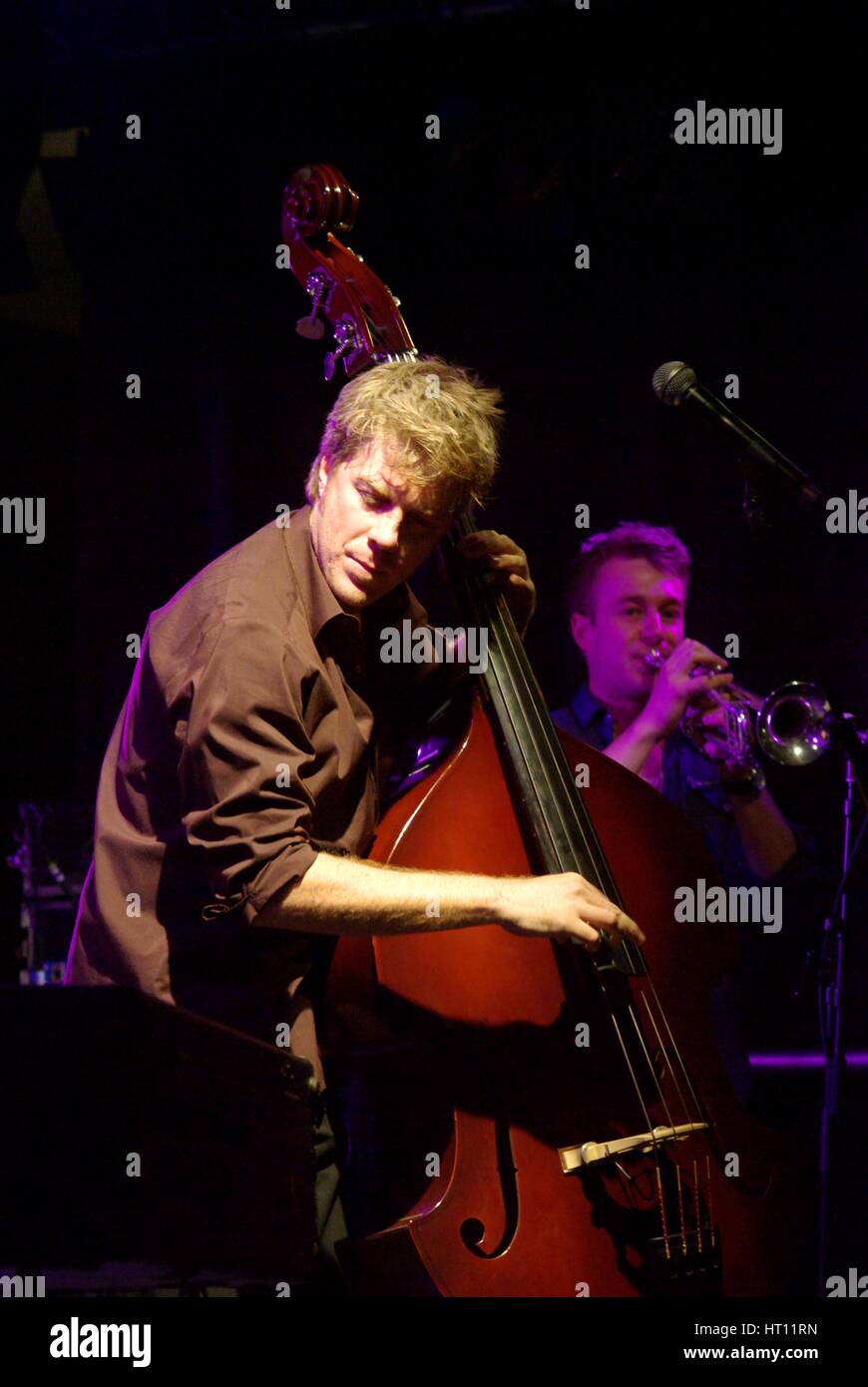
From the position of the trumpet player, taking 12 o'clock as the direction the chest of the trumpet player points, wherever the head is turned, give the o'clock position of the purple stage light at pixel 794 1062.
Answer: The purple stage light is roughly at 8 o'clock from the trumpet player.

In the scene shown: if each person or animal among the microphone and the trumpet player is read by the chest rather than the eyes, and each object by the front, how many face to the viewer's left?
1

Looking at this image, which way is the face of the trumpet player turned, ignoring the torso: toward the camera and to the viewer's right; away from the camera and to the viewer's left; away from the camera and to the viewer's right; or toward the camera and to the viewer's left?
toward the camera and to the viewer's right

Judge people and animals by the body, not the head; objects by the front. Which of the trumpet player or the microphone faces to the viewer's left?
the microphone

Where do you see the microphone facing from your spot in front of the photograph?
facing to the left of the viewer

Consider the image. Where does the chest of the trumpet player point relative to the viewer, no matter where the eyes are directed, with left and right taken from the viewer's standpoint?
facing the viewer and to the right of the viewer

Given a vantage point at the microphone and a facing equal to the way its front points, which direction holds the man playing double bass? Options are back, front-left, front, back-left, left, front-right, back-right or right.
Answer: front-left

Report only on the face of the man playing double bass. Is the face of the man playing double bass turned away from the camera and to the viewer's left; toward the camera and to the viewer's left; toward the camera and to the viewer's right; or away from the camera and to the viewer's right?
toward the camera and to the viewer's right

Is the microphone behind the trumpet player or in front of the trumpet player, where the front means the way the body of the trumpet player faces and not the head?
in front

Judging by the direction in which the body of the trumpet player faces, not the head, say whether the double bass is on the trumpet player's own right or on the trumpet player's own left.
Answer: on the trumpet player's own right
